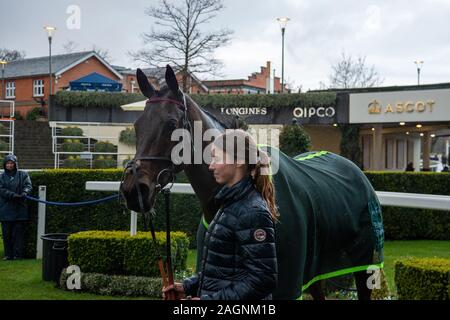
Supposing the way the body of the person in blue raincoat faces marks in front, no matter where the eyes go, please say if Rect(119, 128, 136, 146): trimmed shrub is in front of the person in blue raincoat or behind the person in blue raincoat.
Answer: behind

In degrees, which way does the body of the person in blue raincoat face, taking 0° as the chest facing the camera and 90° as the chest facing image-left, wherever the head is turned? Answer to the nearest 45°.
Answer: approximately 0°

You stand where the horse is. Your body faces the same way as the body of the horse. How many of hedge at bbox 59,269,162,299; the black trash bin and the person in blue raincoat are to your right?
3

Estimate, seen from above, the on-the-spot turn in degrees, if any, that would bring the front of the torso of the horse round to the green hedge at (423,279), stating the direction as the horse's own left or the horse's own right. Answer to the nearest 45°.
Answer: approximately 180°

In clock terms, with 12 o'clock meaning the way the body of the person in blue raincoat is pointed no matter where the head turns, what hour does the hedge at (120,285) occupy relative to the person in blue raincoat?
The hedge is roughly at 11 o'clock from the person in blue raincoat.

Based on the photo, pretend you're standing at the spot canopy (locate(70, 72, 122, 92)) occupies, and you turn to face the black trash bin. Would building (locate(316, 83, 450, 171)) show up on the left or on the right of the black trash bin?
left

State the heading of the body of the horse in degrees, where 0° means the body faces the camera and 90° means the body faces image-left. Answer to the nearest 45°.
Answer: approximately 45°

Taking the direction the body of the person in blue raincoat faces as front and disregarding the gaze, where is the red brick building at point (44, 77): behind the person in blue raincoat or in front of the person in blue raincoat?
behind

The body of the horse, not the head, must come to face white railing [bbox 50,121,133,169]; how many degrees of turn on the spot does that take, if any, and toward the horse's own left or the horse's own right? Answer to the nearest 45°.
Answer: approximately 135° to the horse's own right

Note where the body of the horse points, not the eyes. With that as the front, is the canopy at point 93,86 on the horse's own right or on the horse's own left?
on the horse's own right

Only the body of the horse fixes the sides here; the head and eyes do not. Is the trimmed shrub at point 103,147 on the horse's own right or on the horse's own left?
on the horse's own right
